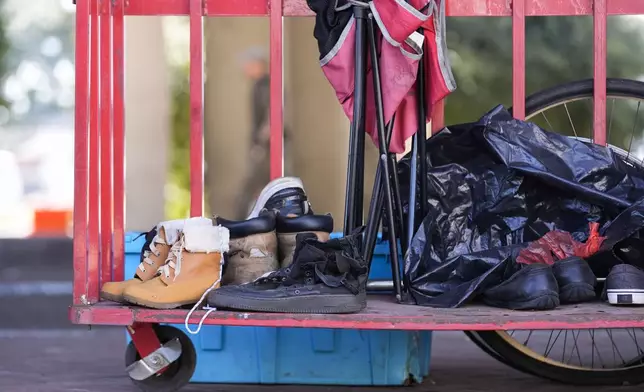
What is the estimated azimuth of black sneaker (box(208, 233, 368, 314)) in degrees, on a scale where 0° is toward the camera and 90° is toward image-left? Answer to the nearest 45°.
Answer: approximately 90°

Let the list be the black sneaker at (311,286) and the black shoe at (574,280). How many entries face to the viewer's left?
1

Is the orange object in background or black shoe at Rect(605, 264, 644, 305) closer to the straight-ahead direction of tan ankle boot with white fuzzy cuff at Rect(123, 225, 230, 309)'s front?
the orange object in background

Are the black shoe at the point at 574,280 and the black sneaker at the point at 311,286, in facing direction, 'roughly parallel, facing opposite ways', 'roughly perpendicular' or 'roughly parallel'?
roughly perpendicular

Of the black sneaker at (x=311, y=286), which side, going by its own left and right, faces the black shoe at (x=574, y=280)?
back

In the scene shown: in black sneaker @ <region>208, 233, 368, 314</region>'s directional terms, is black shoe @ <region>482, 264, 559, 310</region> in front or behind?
behind

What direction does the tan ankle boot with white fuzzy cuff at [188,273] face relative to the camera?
to the viewer's left
